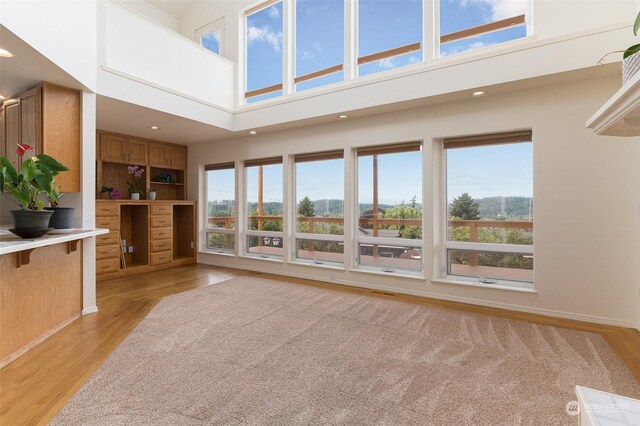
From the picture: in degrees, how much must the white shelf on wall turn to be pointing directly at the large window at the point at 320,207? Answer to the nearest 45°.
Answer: approximately 45° to its right

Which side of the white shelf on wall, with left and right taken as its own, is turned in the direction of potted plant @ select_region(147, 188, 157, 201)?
front

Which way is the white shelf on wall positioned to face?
to the viewer's left

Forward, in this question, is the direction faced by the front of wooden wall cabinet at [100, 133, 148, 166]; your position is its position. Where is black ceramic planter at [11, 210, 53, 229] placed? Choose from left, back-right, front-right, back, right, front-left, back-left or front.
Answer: front-right

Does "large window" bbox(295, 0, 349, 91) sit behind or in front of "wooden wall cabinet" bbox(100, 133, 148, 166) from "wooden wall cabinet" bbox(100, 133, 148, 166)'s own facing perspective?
in front

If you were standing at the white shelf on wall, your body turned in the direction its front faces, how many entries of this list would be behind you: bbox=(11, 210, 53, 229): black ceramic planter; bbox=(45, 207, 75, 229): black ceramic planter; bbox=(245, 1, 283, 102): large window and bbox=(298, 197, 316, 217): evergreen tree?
0

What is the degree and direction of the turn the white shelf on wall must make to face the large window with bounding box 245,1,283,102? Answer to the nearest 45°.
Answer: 0° — it already faces it

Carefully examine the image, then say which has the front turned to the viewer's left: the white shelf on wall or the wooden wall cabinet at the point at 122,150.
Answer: the white shelf on wall

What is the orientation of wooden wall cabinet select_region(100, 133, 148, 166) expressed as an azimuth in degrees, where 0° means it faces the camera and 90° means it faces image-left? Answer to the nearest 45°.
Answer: approximately 315°

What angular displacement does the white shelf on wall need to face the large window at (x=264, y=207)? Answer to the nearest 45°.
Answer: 0° — it already faces it

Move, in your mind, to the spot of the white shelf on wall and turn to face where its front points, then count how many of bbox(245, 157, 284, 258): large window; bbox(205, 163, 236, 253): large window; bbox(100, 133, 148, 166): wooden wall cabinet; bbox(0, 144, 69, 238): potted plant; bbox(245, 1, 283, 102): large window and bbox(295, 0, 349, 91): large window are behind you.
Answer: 0

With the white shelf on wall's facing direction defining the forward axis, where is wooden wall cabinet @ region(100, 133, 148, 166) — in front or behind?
in front

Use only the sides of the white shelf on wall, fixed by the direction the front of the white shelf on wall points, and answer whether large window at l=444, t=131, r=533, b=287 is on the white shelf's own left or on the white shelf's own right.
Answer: on the white shelf's own right

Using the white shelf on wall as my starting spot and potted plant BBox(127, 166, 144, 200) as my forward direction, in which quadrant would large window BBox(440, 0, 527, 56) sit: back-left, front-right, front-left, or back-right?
front-right

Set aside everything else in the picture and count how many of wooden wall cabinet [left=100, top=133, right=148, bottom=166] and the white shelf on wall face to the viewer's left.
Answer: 1
